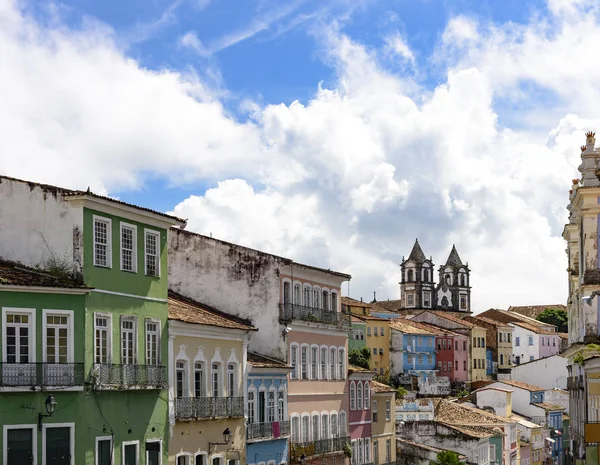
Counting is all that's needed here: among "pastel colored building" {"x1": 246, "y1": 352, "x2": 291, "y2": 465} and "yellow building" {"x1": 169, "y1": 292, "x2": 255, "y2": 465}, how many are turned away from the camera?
0

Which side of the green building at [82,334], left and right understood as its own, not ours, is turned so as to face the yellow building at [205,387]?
left

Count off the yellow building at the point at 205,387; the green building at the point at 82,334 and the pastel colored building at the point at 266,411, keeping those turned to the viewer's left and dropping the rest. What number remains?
0

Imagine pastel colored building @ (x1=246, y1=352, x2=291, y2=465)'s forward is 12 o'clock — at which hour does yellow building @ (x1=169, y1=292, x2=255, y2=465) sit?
The yellow building is roughly at 2 o'clock from the pastel colored building.

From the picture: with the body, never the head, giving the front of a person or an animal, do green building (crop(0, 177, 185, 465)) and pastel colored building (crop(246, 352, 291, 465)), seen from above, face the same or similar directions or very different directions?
same or similar directions

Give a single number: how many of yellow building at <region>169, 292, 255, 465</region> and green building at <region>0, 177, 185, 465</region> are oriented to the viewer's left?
0

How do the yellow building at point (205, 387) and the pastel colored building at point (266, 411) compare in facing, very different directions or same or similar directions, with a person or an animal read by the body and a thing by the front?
same or similar directions

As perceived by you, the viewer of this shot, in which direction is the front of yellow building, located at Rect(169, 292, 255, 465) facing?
facing the viewer and to the right of the viewer

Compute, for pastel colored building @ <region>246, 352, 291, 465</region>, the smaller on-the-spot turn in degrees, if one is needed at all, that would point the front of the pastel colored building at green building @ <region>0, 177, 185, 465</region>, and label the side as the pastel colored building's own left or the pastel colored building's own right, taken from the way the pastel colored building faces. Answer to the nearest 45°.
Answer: approximately 45° to the pastel colored building's own right
